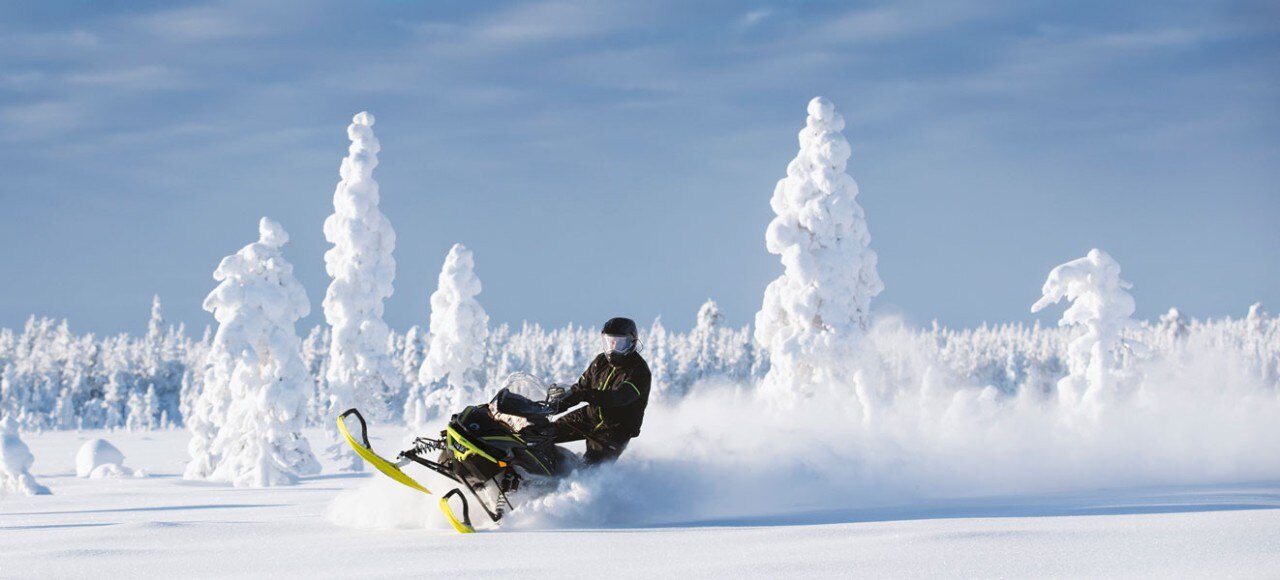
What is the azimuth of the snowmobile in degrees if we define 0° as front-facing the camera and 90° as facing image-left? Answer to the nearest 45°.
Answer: approximately 45°

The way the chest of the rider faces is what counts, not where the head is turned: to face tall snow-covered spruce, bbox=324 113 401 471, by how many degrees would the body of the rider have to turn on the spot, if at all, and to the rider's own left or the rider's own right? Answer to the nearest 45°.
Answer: approximately 135° to the rider's own right

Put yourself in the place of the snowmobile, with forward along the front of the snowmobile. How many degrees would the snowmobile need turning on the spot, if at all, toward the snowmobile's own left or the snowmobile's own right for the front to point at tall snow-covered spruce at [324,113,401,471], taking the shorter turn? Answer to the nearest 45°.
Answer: approximately 135° to the snowmobile's own right

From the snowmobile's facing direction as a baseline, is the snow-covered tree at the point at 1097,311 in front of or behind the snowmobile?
behind

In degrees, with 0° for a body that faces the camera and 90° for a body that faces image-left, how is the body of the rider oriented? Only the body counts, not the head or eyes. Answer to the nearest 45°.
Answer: approximately 45°
